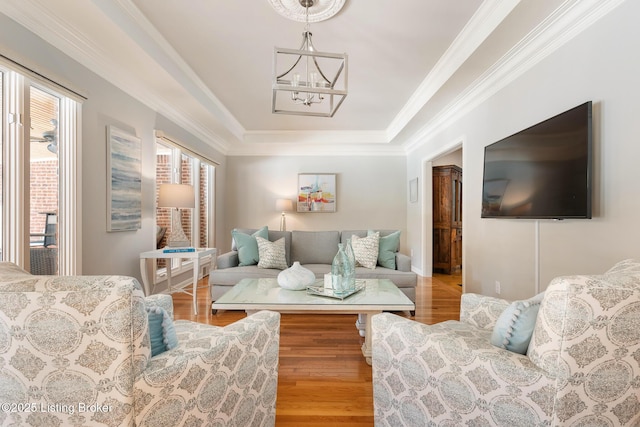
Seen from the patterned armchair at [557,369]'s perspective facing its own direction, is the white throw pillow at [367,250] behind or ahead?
ahead

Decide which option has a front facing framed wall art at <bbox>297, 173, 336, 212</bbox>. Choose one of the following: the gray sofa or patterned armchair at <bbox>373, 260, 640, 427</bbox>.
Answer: the patterned armchair

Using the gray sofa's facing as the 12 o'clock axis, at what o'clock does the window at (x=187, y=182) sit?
The window is roughly at 4 o'clock from the gray sofa.

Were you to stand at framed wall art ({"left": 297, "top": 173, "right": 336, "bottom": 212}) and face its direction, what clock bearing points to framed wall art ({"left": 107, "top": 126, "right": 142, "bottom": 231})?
framed wall art ({"left": 107, "top": 126, "right": 142, "bottom": 231}) is roughly at 1 o'clock from framed wall art ({"left": 297, "top": 173, "right": 336, "bottom": 212}).

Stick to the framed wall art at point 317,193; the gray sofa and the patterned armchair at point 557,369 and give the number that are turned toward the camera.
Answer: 2

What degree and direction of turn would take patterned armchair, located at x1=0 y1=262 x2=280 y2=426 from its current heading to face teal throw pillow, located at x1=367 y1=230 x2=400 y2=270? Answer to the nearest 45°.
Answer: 0° — it already faces it

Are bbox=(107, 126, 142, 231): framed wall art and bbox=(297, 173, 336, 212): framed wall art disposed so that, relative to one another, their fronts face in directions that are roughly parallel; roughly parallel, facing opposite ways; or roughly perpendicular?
roughly perpendicular

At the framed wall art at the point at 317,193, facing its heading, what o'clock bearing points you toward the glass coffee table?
The glass coffee table is roughly at 12 o'clock from the framed wall art.

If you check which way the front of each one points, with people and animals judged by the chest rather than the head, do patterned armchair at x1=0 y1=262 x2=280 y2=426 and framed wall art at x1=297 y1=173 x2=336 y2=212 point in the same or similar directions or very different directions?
very different directions

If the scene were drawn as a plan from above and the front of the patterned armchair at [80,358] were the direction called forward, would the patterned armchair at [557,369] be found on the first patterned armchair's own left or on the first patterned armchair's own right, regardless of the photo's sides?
on the first patterned armchair's own right

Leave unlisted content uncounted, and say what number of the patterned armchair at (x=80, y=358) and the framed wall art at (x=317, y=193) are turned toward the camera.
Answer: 1
